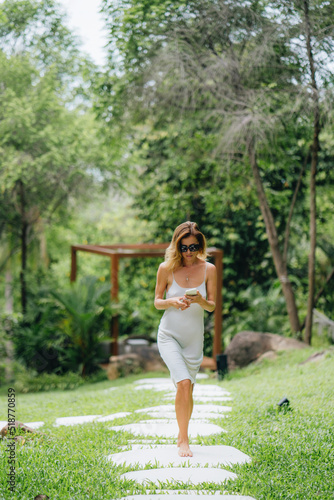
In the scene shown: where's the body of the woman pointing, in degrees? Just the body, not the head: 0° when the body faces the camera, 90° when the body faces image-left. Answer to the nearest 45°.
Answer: approximately 0°

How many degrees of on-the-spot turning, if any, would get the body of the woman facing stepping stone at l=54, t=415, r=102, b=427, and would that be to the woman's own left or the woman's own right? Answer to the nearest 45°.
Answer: approximately 135° to the woman's own right

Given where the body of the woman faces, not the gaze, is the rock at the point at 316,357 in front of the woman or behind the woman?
behind

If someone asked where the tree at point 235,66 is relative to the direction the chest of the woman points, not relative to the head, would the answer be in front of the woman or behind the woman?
behind

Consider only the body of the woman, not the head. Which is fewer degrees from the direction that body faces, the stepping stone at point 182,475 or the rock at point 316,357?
the stepping stone

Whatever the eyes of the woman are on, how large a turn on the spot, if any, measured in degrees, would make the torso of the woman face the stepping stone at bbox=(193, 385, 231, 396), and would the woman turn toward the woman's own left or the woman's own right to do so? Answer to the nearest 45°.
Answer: approximately 180°

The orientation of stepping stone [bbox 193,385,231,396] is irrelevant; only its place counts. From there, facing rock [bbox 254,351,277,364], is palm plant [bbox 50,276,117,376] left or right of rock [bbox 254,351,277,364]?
left

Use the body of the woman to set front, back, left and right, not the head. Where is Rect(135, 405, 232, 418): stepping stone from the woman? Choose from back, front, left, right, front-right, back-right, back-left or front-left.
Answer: back
